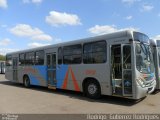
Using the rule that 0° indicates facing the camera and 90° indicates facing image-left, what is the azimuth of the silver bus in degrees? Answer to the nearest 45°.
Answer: approximately 315°

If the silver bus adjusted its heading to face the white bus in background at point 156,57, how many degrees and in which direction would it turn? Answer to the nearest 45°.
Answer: approximately 90° to its left
